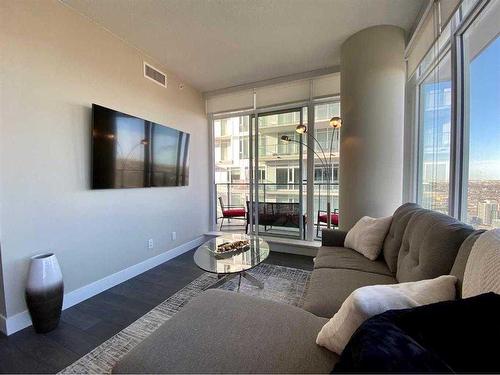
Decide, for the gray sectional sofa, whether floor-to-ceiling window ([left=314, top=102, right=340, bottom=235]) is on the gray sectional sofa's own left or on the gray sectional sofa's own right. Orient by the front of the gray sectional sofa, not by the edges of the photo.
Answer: on the gray sectional sofa's own right

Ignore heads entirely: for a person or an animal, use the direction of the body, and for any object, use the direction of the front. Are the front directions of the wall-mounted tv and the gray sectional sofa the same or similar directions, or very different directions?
very different directions

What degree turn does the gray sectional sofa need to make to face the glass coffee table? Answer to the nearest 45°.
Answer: approximately 45° to its right

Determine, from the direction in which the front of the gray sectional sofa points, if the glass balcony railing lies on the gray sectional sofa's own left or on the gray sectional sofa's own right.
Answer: on the gray sectional sofa's own right

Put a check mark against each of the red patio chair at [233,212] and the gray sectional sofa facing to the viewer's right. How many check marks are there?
1

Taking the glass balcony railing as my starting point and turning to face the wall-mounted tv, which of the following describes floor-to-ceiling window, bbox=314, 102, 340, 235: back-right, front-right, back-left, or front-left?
front-left

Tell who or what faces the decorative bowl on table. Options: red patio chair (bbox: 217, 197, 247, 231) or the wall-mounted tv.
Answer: the wall-mounted tv

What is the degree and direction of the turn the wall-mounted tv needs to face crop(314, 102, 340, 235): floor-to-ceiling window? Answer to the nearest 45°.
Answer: approximately 45° to its left

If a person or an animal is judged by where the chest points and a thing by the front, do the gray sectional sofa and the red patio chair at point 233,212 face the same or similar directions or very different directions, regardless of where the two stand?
very different directions

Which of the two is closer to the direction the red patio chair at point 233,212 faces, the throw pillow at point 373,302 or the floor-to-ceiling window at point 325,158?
the floor-to-ceiling window

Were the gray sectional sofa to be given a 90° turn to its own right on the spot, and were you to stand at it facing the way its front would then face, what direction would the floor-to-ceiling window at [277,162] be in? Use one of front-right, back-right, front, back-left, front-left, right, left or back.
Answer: front

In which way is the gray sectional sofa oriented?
to the viewer's left

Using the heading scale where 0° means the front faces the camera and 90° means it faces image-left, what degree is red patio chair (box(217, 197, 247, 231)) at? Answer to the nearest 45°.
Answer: approximately 270°
